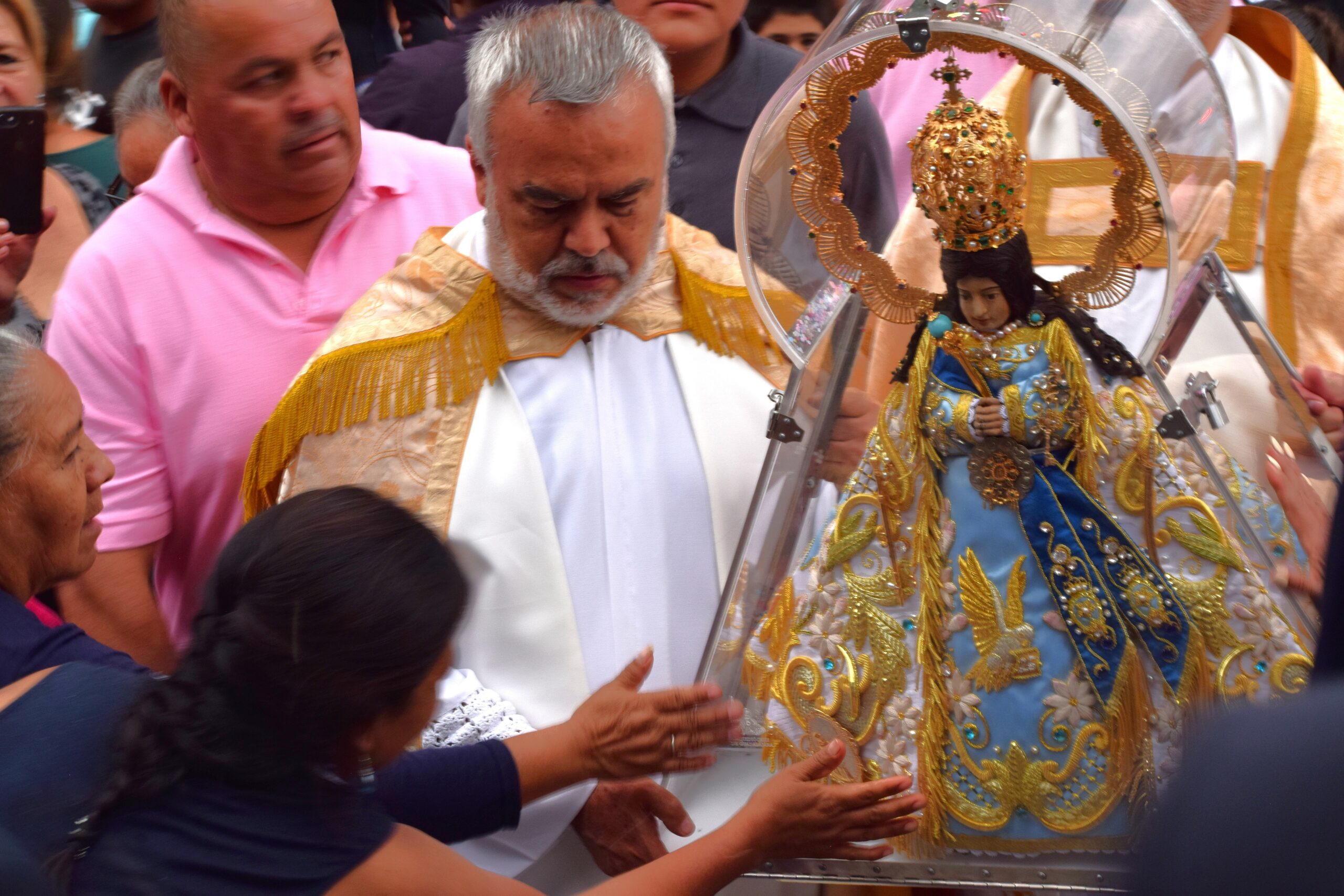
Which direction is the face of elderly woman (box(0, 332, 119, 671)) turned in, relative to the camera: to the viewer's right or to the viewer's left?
to the viewer's right

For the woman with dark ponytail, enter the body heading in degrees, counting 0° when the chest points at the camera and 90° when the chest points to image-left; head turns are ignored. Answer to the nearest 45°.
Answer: approximately 225°

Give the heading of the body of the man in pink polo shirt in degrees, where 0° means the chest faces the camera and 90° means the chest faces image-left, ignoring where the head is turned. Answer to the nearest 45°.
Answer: approximately 315°

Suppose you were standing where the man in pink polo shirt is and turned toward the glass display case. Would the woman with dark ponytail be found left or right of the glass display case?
right

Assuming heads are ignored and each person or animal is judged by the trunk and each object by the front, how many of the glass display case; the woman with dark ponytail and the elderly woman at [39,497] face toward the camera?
1

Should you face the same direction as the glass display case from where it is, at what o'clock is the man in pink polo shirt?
The man in pink polo shirt is roughly at 3 o'clock from the glass display case.

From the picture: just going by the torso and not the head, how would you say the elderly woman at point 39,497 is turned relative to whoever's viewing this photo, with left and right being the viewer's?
facing to the right of the viewer

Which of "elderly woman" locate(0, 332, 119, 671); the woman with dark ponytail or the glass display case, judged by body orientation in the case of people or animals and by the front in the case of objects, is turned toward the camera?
the glass display case

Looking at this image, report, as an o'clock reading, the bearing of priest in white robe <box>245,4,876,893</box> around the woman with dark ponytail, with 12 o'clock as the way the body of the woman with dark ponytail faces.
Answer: The priest in white robe is roughly at 11 o'clock from the woman with dark ponytail.

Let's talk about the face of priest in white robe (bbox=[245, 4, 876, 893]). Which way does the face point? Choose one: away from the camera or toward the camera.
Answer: toward the camera

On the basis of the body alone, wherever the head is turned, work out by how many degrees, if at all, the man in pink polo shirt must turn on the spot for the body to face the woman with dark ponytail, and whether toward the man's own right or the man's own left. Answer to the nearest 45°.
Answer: approximately 45° to the man's own right

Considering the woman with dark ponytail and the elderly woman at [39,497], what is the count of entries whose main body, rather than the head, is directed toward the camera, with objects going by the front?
0

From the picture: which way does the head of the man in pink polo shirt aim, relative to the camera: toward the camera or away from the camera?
toward the camera

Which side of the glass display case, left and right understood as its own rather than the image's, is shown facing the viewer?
front

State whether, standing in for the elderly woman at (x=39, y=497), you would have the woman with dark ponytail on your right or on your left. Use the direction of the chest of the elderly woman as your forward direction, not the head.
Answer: on your right

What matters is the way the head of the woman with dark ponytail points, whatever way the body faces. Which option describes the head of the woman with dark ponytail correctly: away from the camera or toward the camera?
away from the camera

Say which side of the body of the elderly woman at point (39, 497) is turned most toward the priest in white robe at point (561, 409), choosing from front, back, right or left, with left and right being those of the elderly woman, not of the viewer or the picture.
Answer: front

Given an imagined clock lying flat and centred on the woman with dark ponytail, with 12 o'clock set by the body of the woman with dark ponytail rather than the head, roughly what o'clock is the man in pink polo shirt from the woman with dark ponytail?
The man in pink polo shirt is roughly at 10 o'clock from the woman with dark ponytail.

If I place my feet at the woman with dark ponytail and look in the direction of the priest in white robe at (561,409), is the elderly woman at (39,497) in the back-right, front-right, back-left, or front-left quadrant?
front-left
